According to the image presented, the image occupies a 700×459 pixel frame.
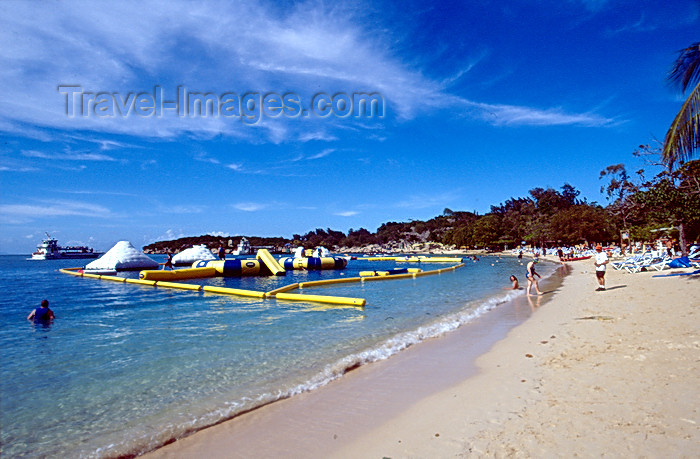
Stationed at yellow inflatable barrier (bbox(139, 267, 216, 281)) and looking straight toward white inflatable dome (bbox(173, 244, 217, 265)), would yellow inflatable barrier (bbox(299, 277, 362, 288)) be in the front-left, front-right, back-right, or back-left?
back-right

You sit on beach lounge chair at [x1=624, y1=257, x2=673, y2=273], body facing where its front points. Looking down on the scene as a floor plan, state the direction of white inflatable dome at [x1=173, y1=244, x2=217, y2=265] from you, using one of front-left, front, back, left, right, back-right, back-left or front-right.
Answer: front

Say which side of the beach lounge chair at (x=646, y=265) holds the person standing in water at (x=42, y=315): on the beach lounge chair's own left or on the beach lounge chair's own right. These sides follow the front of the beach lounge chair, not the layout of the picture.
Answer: on the beach lounge chair's own left

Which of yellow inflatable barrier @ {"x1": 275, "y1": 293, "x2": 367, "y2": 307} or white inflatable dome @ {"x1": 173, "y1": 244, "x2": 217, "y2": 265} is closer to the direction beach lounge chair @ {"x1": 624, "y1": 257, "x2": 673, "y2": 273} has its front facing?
the white inflatable dome

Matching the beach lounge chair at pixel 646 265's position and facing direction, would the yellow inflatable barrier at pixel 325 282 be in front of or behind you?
in front

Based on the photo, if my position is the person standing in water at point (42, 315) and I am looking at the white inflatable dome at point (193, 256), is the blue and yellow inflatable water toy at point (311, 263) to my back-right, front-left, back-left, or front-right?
front-right

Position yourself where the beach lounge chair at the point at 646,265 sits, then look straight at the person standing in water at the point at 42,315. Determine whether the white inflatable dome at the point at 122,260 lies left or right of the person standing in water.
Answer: right

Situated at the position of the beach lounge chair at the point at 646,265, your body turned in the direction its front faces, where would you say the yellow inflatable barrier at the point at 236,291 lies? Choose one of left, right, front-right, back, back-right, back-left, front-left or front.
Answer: front-left

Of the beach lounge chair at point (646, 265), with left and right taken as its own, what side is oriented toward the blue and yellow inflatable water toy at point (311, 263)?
front

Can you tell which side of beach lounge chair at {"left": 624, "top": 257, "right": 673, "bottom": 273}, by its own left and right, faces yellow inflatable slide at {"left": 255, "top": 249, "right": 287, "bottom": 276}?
front

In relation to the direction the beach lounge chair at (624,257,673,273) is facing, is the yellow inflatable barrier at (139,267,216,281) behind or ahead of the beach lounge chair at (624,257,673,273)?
ahead
